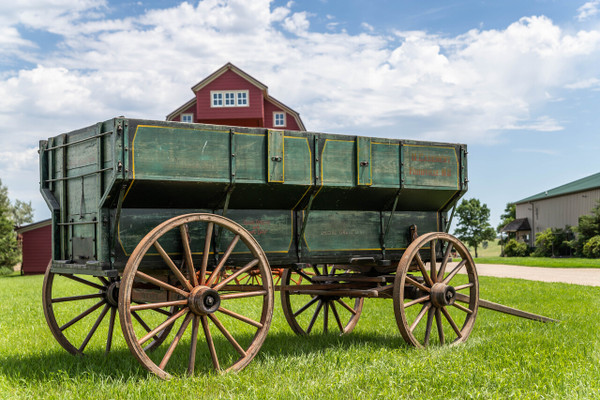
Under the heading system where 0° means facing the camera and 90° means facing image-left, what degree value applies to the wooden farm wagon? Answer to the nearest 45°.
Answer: approximately 225°

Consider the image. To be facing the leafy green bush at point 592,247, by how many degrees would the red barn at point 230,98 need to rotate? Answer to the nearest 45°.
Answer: approximately 90° to its left

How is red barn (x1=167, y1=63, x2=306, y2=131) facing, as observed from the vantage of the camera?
facing the viewer

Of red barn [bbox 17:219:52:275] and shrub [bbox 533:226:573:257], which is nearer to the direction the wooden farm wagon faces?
the shrub

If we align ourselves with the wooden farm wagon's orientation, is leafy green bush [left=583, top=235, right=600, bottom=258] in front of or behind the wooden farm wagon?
in front

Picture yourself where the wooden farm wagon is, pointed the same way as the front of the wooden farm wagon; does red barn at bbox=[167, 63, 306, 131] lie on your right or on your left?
on your left

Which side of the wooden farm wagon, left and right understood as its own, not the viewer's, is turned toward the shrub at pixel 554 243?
front

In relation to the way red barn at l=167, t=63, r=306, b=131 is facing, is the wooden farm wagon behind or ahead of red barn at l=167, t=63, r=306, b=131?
ahead

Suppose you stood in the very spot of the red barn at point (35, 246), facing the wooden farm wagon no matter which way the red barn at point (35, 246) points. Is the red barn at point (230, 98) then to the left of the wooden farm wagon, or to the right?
left

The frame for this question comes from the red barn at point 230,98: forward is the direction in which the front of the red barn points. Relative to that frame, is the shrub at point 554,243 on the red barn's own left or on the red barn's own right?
on the red barn's own left

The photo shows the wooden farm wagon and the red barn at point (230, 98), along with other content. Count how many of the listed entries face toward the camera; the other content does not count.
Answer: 1
